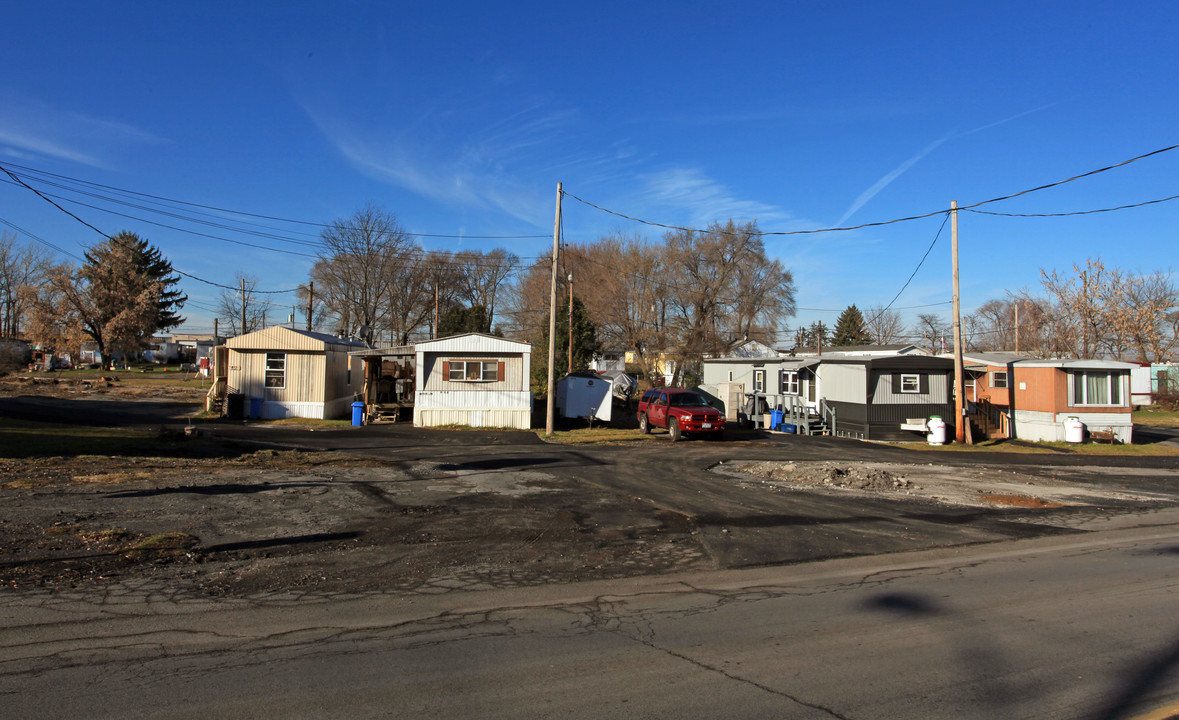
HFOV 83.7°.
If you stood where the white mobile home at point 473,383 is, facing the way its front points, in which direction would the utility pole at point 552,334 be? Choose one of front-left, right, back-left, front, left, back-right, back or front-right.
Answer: front-left

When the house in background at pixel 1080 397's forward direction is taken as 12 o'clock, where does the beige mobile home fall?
The beige mobile home is roughly at 2 o'clock from the house in background.

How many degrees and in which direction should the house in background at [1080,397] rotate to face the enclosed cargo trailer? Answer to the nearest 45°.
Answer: approximately 45° to its right

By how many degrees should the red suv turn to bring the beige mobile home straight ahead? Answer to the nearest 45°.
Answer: approximately 135° to its right

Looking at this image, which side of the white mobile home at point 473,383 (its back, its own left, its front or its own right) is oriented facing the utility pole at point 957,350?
left

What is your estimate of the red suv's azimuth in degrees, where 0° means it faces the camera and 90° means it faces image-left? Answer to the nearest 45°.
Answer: approximately 315°

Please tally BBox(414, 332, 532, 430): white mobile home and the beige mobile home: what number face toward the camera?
2

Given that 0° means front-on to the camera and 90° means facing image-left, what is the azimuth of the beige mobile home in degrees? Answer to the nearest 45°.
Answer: approximately 0°

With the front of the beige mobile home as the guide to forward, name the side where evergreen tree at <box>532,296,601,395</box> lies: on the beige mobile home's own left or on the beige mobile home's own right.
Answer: on the beige mobile home's own left

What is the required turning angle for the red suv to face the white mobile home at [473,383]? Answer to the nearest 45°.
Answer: approximately 135° to its right

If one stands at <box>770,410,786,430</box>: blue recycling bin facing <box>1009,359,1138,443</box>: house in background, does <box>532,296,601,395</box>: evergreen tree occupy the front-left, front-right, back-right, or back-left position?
back-left
